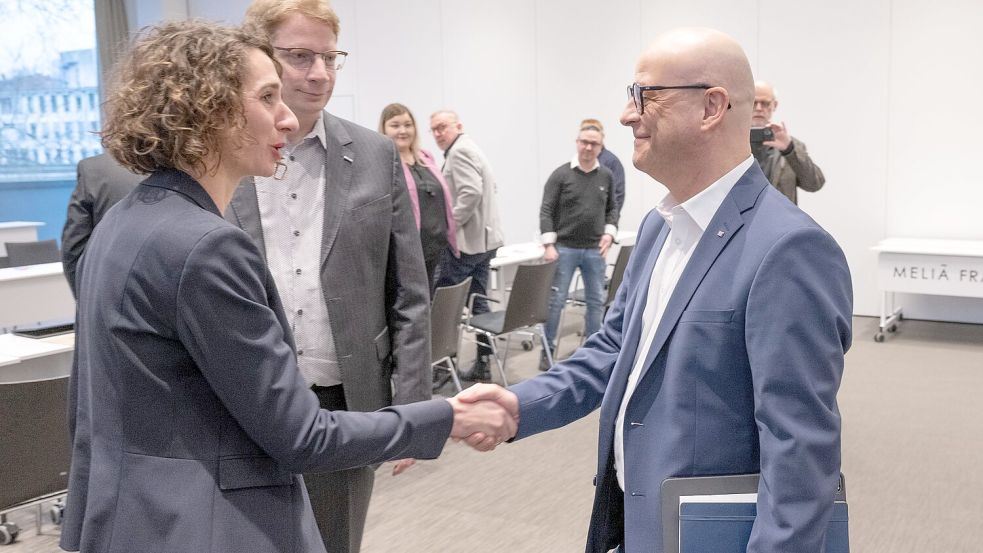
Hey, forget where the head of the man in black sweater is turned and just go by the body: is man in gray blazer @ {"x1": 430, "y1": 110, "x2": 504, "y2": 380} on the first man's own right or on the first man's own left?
on the first man's own right

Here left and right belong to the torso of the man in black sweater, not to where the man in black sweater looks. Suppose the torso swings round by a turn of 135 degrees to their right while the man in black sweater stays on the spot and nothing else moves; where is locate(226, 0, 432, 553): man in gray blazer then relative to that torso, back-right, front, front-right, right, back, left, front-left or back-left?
back-left

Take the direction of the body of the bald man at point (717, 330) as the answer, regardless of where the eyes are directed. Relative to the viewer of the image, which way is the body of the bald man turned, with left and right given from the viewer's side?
facing the viewer and to the left of the viewer

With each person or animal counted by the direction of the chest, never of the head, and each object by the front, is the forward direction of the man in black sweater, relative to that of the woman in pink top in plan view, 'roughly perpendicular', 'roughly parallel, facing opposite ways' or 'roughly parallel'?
roughly parallel

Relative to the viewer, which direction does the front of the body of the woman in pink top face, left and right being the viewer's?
facing the viewer

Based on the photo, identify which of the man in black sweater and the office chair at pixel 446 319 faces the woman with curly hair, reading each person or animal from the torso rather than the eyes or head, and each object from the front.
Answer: the man in black sweater

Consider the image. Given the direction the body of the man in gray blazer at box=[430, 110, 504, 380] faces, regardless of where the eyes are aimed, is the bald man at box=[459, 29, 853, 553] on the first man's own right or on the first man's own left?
on the first man's own left

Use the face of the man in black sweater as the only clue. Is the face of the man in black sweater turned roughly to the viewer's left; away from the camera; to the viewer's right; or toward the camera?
toward the camera

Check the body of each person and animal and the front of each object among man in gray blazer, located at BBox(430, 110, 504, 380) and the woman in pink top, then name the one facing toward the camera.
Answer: the woman in pink top

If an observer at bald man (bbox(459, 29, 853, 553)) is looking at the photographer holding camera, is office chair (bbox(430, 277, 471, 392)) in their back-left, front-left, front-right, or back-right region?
front-left

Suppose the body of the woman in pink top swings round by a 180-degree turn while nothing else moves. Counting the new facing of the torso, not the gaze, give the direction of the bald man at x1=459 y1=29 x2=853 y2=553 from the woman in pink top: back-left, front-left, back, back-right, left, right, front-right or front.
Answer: back

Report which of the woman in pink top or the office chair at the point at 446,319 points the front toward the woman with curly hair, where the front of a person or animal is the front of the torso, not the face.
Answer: the woman in pink top
